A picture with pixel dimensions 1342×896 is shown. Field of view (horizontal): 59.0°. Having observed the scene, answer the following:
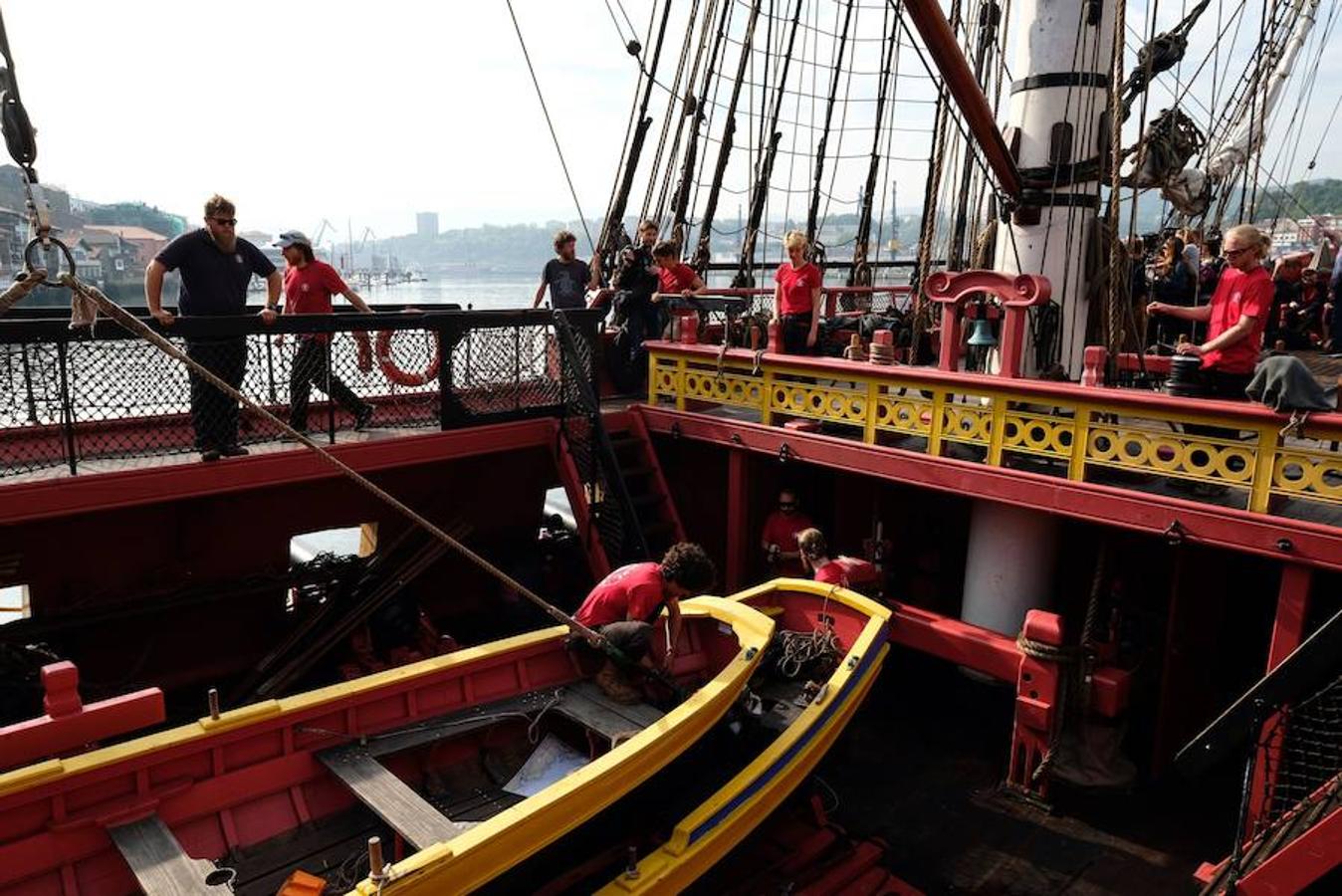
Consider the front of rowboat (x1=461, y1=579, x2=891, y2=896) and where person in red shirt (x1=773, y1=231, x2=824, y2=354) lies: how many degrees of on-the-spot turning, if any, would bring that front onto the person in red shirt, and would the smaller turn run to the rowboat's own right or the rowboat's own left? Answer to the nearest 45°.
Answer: approximately 45° to the rowboat's own left

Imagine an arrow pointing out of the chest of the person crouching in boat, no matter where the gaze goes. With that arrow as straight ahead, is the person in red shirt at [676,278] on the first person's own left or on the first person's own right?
on the first person's own left

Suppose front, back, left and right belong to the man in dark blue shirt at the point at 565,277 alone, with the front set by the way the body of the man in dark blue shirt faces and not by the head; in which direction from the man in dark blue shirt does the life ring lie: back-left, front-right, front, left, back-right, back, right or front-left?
front-right

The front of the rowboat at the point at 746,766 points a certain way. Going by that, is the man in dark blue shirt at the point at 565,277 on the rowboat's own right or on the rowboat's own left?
on the rowboat's own left

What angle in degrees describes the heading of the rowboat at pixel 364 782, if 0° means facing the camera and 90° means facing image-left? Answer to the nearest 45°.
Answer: approximately 225°

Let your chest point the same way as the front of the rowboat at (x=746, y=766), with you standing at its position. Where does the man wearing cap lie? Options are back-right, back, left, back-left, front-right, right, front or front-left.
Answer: left

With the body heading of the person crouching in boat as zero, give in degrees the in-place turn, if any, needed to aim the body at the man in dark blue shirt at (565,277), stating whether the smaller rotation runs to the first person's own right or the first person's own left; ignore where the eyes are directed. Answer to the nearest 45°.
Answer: approximately 90° to the first person's own left

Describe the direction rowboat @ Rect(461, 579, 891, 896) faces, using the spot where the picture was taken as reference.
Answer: facing away from the viewer and to the right of the viewer

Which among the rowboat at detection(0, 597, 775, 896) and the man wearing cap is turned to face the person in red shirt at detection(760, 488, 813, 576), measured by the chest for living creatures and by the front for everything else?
the rowboat

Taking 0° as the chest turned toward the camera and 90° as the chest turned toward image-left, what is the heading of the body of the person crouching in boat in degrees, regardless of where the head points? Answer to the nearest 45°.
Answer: approximately 270°

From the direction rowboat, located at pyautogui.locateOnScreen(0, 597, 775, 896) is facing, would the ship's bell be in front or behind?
in front

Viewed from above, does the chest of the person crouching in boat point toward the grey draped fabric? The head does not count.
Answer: yes

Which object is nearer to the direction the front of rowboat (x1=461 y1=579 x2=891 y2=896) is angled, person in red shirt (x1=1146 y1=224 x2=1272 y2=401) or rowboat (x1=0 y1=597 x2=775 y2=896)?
the person in red shirt
